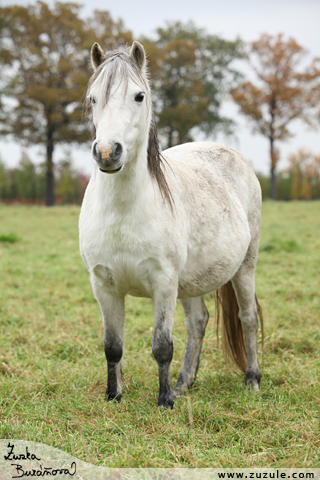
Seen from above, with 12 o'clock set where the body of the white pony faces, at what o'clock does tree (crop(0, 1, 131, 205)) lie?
The tree is roughly at 4 o'clock from the white pony.

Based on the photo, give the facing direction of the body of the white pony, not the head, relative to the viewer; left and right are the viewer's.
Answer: facing the viewer and to the left of the viewer

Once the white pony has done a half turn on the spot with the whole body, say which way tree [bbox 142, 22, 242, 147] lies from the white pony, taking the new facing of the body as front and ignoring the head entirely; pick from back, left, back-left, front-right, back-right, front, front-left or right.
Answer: front-left

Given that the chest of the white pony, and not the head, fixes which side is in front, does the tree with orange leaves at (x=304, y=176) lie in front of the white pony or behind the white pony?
behind
